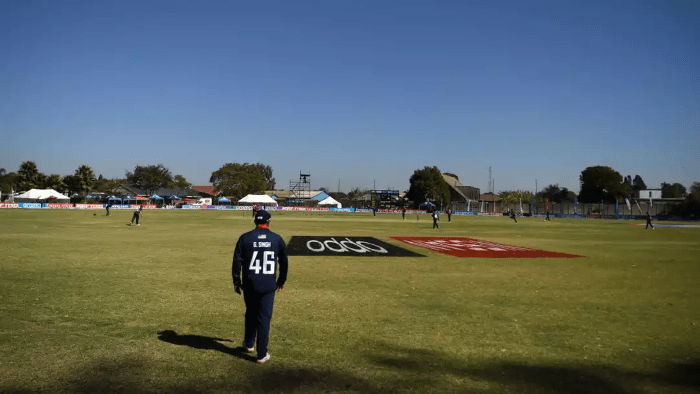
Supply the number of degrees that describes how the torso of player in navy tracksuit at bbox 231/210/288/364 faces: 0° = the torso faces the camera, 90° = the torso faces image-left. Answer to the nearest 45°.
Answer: approximately 180°

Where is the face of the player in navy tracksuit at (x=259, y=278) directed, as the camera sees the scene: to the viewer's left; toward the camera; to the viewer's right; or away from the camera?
away from the camera
